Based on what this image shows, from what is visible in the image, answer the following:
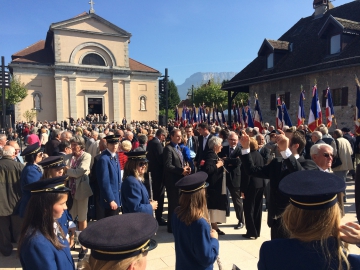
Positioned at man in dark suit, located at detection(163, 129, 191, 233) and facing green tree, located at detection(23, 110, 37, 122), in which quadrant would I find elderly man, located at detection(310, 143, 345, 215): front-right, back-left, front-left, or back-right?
back-right

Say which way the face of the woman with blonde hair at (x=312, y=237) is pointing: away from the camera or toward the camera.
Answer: away from the camera

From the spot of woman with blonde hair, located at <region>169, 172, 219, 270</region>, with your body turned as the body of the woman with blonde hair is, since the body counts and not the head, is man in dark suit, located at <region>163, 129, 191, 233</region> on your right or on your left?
on your left

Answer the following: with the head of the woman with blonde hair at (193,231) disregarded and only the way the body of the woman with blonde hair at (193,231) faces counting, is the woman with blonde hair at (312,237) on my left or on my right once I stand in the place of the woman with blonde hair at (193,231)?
on my right

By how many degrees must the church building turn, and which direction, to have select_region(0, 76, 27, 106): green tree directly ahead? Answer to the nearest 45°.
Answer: approximately 45° to its right

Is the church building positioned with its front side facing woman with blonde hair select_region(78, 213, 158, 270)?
yes

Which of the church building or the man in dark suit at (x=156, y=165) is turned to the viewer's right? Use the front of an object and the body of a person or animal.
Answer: the man in dark suit

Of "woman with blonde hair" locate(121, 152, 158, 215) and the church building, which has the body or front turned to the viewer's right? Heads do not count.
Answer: the woman with blonde hair

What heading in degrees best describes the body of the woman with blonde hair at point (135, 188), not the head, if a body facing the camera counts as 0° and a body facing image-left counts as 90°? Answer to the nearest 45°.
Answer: approximately 270°

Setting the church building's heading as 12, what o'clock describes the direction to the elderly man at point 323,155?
The elderly man is roughly at 12 o'clock from the church building.
